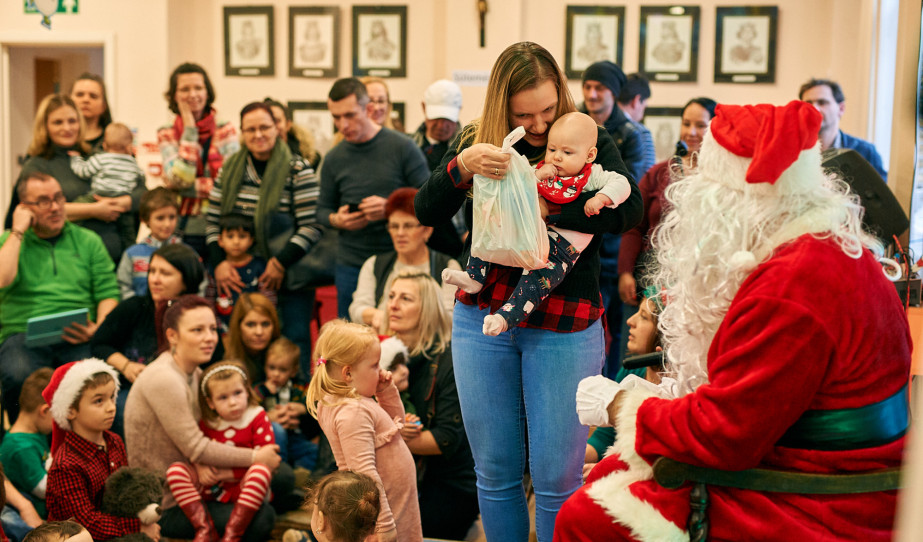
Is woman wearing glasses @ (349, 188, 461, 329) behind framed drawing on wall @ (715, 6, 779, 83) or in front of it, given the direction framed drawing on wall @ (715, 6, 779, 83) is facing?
in front

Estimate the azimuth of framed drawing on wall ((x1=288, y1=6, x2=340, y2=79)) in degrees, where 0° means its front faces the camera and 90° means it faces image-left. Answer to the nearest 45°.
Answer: approximately 0°

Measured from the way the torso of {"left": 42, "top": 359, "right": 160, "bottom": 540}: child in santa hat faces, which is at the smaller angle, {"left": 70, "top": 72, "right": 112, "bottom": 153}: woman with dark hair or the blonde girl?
the blonde girl

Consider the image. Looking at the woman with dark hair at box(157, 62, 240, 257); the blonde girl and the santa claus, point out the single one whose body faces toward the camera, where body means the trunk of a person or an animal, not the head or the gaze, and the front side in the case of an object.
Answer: the woman with dark hair

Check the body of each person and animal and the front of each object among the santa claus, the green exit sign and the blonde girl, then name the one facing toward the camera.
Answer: the green exit sign

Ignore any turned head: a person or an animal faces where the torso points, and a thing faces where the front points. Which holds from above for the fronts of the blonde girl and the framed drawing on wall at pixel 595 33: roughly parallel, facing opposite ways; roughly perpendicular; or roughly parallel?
roughly perpendicular

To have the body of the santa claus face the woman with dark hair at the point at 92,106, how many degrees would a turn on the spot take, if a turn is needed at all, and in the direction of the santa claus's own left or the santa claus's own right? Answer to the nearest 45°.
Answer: approximately 45° to the santa claus's own right

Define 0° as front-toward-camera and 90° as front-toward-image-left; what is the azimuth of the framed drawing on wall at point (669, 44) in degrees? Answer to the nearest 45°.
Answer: approximately 0°
